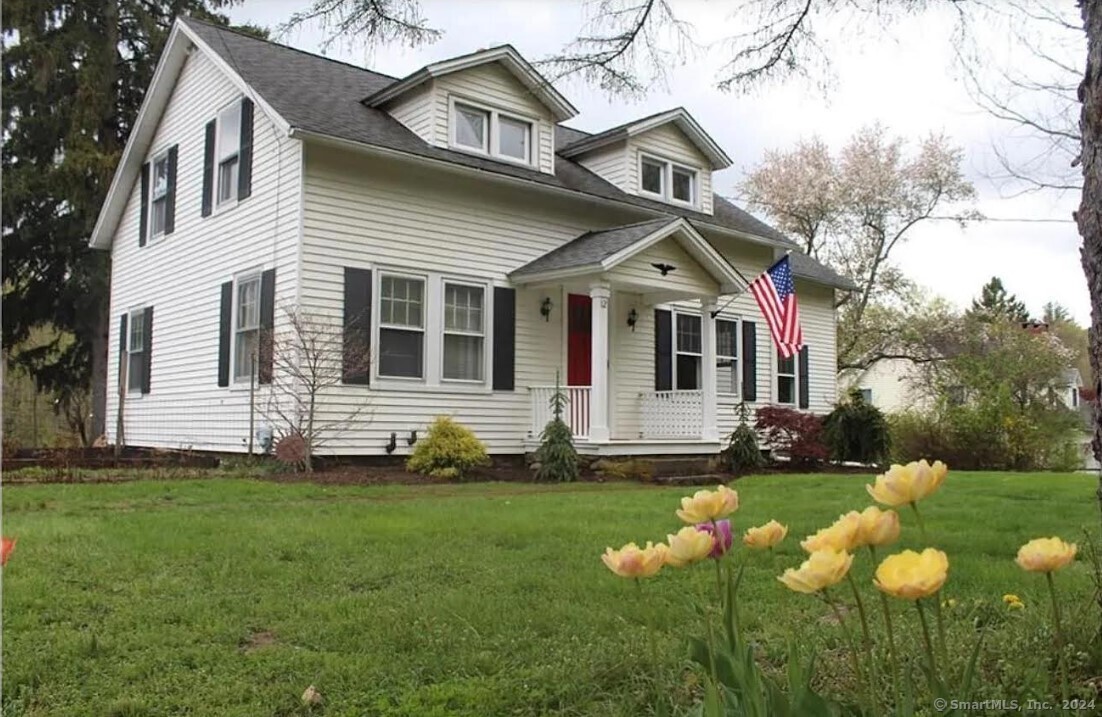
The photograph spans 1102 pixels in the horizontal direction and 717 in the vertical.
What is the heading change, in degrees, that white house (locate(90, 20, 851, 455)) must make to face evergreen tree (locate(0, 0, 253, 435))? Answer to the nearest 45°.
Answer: approximately 180°

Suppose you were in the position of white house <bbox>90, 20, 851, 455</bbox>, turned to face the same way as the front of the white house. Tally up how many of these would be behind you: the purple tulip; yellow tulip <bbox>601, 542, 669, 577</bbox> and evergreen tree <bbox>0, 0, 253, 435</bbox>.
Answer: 1

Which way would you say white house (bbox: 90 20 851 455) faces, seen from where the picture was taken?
facing the viewer and to the right of the viewer

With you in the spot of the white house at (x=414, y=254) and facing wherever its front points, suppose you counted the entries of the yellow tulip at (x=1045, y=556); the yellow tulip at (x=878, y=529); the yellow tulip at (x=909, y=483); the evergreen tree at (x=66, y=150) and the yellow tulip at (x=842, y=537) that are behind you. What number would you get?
1

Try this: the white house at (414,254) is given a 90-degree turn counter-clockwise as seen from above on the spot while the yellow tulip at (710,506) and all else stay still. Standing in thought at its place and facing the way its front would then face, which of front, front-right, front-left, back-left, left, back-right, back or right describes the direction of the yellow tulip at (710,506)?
back-right

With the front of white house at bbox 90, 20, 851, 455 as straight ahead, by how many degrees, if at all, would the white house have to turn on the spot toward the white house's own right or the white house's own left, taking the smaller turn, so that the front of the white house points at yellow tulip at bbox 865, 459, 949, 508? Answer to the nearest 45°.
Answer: approximately 45° to the white house's own right

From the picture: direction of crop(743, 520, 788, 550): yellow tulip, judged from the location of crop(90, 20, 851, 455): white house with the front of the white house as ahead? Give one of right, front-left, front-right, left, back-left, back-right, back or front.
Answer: front-right

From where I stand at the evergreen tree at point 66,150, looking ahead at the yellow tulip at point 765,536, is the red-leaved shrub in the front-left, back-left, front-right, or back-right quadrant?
front-left

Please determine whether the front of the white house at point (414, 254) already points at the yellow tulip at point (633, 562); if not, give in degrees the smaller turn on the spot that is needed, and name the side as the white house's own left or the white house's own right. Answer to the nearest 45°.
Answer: approximately 45° to the white house's own right

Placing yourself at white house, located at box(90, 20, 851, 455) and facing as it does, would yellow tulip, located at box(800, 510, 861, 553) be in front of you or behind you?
in front

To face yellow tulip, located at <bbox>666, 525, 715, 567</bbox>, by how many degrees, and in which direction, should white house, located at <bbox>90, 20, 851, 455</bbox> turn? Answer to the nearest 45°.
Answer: approximately 45° to its right

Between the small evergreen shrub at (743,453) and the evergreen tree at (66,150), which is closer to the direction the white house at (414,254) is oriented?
the small evergreen shrub
